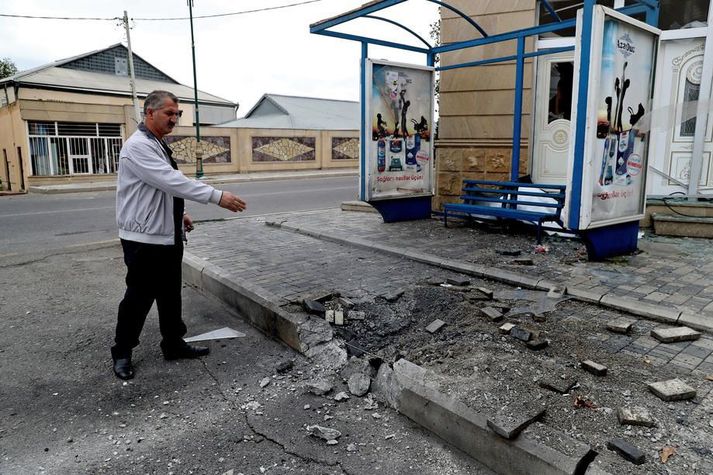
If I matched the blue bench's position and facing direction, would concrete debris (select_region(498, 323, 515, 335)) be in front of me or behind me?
in front

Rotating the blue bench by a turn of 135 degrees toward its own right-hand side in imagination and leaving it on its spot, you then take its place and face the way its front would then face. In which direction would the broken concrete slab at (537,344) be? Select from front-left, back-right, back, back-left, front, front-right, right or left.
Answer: back

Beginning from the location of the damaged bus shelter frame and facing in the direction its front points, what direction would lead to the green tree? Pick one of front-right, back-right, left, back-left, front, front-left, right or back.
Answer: right

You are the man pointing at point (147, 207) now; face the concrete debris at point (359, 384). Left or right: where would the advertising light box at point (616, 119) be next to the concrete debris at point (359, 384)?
left

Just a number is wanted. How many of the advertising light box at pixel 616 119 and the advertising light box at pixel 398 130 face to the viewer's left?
0

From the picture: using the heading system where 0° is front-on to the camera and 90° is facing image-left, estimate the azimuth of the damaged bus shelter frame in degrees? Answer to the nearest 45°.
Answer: approximately 45°

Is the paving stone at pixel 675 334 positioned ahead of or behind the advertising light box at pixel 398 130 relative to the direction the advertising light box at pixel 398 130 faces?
ahead

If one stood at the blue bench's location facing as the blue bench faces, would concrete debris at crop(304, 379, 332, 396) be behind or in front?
in front

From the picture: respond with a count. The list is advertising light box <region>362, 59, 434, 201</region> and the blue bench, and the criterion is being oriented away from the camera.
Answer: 0
